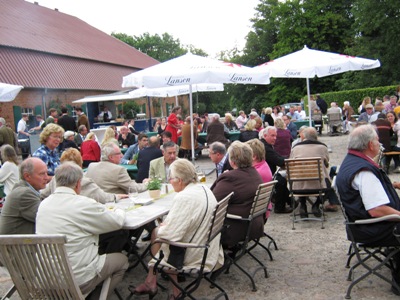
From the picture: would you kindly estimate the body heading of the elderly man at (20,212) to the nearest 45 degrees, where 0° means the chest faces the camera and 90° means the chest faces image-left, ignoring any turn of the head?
approximately 270°

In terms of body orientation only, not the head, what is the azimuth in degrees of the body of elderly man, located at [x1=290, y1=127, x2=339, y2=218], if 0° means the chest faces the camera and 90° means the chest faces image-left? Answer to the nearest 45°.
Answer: approximately 180°

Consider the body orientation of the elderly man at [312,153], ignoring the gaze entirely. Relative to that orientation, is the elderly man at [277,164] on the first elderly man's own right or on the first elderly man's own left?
on the first elderly man's own left

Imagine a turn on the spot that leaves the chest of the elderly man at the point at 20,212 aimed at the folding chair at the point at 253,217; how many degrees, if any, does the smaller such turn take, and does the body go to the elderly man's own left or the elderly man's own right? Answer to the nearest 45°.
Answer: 0° — they already face it

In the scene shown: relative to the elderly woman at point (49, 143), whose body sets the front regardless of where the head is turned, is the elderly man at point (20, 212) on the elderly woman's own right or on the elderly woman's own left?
on the elderly woman's own right

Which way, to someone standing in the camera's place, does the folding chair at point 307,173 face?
facing away from the viewer

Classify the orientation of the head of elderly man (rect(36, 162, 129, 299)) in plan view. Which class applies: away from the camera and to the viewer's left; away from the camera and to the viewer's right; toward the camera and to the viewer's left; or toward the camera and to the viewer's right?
away from the camera and to the viewer's right

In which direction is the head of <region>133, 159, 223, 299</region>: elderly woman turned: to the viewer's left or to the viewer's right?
to the viewer's left

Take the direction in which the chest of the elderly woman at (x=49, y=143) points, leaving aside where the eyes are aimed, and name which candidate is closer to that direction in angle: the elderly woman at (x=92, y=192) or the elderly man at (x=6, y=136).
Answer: the elderly woman

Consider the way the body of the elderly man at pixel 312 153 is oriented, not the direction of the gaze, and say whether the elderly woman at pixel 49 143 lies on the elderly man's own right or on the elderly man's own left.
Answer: on the elderly man's own left
